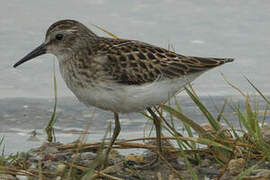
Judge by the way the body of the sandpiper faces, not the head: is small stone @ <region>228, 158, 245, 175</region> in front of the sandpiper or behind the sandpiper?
behind

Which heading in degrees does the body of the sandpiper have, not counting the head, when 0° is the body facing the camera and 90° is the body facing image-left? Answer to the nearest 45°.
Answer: approximately 90°
